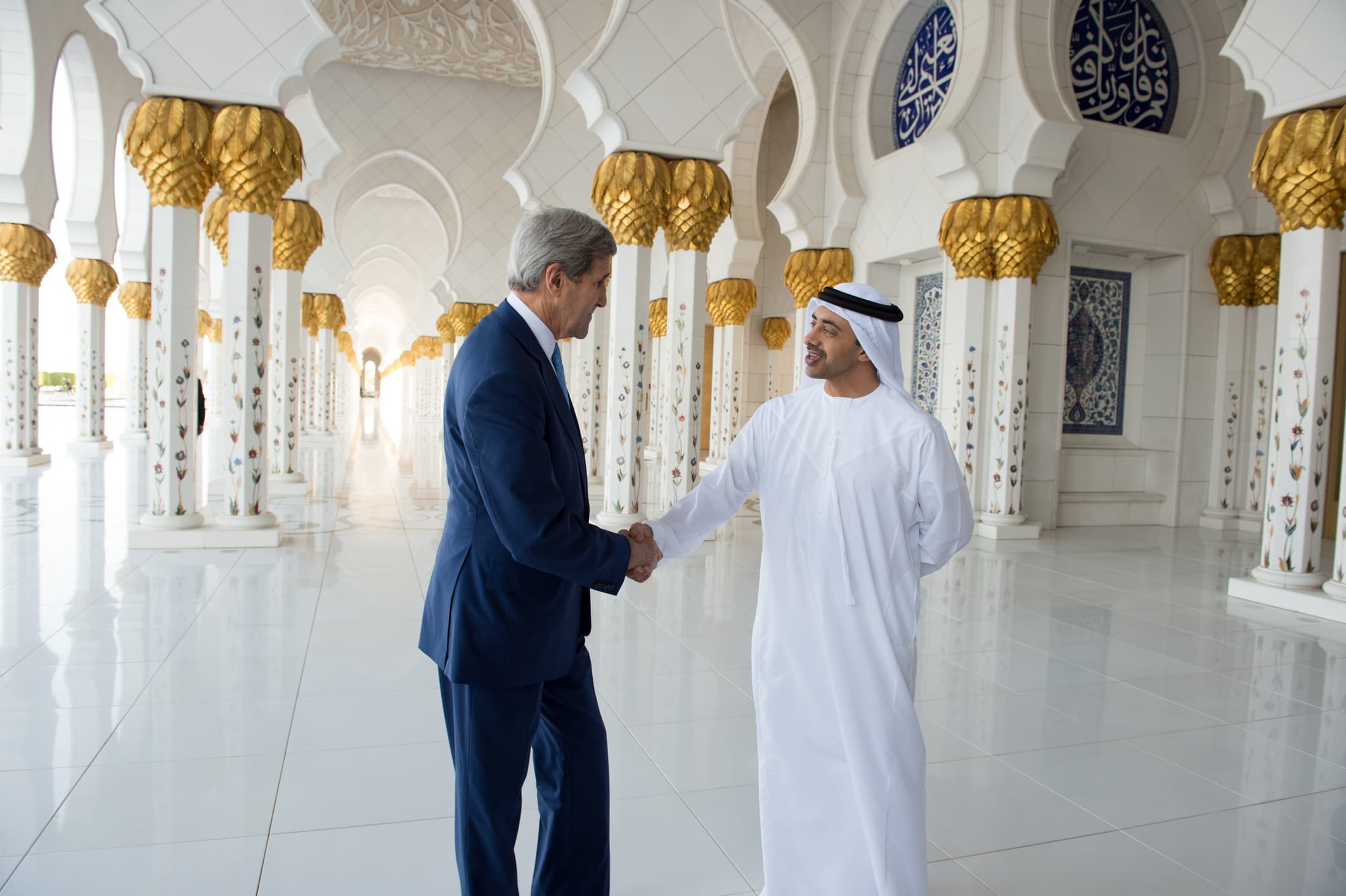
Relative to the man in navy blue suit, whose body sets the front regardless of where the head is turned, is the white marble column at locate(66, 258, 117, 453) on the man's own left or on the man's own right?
on the man's own left

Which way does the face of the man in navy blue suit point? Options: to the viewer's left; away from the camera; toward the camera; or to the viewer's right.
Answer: to the viewer's right

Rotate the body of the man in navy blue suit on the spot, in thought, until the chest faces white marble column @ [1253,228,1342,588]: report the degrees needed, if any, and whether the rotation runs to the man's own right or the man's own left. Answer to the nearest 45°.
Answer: approximately 45° to the man's own left

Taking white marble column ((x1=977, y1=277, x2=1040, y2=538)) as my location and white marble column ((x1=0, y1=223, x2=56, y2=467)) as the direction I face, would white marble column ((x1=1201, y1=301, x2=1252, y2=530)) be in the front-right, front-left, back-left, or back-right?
back-right

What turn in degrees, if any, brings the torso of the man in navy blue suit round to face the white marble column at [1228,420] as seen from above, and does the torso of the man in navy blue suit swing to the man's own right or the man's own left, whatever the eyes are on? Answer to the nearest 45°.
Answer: approximately 45° to the man's own left

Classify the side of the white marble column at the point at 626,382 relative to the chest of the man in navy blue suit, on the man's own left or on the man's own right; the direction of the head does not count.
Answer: on the man's own left

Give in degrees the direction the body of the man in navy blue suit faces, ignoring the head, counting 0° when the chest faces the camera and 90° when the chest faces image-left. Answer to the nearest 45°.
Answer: approximately 270°

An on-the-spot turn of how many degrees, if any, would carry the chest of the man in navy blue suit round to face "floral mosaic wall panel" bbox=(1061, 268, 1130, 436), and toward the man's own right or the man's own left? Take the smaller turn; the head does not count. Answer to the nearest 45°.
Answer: approximately 45° to the man's own left

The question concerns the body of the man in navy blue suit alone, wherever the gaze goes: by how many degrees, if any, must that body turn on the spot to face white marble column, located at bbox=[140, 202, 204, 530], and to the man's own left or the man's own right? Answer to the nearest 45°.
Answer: approximately 135° to the man's own left

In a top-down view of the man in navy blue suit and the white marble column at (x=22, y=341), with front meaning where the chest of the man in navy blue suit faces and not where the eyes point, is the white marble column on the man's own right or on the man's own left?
on the man's own left
